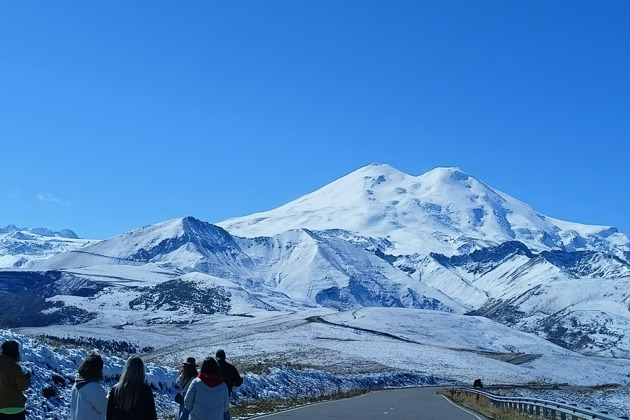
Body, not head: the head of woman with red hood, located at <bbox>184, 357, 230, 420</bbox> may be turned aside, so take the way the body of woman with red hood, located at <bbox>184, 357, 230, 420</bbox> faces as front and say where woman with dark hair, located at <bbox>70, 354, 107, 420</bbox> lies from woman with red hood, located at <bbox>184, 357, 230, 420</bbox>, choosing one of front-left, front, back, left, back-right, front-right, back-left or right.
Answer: back-left

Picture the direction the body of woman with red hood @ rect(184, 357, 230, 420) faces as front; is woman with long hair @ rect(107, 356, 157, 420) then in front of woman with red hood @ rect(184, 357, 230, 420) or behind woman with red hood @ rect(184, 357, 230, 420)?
behind

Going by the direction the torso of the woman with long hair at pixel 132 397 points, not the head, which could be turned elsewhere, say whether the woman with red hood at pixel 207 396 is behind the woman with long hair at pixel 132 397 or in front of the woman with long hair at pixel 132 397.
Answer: in front

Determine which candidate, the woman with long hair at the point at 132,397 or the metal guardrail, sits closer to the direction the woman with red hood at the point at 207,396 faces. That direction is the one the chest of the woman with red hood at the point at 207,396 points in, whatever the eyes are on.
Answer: the metal guardrail

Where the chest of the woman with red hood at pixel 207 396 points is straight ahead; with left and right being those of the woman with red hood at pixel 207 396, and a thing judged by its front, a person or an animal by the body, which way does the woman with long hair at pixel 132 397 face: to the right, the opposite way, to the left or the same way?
the same way

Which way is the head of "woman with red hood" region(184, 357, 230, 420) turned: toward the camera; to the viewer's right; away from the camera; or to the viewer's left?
away from the camera

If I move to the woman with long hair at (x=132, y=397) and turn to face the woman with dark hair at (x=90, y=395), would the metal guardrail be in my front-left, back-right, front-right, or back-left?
back-right

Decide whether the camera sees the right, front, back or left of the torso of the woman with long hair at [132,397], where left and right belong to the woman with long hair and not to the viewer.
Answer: back

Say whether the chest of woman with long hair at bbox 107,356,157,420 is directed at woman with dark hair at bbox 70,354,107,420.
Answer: no

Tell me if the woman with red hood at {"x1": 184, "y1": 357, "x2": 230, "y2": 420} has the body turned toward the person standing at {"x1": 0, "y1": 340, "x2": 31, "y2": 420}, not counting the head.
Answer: no

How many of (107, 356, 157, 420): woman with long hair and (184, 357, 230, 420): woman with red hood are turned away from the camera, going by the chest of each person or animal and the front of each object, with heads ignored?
2

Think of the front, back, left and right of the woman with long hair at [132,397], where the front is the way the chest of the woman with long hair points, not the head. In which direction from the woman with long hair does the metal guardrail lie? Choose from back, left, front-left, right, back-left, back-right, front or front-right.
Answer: front-right

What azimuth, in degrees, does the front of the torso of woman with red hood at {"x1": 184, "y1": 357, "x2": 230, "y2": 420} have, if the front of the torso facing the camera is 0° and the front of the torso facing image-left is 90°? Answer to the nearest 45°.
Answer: approximately 180°

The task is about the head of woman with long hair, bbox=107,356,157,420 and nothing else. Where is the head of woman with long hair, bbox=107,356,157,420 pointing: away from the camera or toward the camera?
away from the camera
